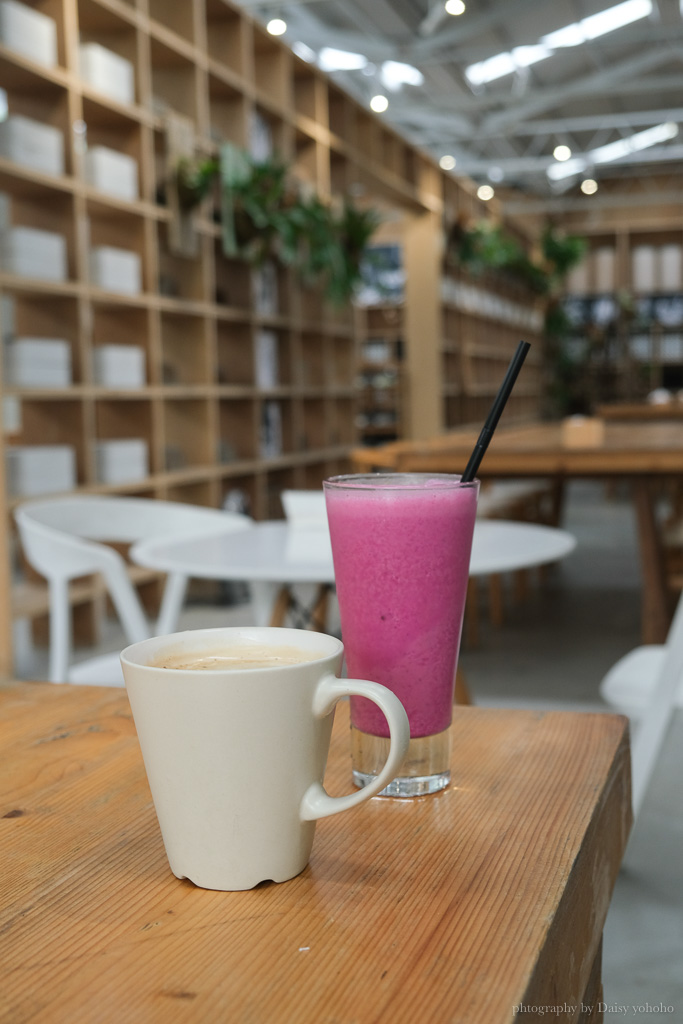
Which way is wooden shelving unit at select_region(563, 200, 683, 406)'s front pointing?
toward the camera

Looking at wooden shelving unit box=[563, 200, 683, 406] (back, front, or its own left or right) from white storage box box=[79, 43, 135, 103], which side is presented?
front

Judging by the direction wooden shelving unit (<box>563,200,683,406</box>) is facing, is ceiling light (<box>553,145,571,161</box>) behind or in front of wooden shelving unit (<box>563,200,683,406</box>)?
in front

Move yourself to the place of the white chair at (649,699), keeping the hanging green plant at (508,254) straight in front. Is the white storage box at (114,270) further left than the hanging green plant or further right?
left

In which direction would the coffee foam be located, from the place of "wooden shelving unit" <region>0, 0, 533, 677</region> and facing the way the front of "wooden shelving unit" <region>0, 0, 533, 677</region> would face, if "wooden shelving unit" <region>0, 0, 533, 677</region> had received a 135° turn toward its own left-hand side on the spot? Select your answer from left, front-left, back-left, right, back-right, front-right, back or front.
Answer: back

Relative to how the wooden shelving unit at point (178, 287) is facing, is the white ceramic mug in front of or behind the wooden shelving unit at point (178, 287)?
in front

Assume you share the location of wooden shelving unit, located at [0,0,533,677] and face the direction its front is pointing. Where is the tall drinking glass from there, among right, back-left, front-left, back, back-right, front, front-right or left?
front-right

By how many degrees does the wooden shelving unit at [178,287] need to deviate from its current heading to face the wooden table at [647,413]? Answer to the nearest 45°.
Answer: approximately 90° to its left

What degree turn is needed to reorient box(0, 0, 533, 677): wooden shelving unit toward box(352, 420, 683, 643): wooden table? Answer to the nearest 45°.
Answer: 0° — it already faces it

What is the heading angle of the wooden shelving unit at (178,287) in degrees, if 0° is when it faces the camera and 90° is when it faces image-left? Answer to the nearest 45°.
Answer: approximately 315°

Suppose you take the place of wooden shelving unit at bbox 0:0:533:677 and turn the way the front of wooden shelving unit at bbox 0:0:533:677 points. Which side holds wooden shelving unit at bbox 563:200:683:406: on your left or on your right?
on your left
